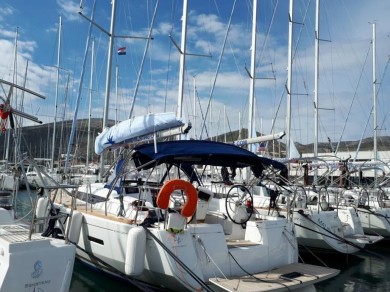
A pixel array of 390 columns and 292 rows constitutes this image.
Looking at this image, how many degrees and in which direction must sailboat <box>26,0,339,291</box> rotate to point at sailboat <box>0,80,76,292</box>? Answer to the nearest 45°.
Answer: approximately 90° to its left

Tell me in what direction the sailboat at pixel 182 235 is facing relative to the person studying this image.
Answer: facing away from the viewer and to the left of the viewer

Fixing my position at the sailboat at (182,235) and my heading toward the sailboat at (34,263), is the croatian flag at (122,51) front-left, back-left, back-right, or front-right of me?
back-right

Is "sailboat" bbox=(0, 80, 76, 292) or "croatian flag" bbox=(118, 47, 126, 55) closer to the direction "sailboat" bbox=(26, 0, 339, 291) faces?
the croatian flag

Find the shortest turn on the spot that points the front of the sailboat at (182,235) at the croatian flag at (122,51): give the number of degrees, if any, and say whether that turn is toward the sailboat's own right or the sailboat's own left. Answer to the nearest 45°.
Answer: approximately 45° to the sailboat's own right

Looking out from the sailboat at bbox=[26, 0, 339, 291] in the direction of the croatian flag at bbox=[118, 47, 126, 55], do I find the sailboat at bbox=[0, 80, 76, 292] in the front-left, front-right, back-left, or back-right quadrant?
back-left
